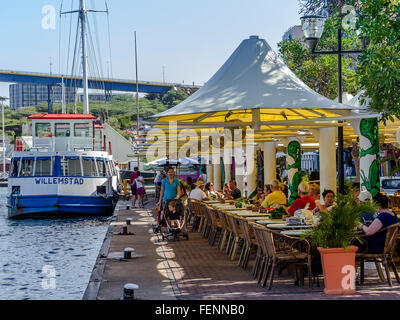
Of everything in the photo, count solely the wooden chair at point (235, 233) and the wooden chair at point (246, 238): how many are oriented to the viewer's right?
2

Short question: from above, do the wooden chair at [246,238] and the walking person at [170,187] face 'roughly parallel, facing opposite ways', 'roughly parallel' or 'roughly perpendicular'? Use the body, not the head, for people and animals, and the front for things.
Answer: roughly perpendicular

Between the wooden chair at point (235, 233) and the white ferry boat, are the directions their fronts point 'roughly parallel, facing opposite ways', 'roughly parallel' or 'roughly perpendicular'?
roughly perpendicular

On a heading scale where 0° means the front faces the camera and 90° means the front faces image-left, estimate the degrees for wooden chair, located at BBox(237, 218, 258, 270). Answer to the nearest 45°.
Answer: approximately 270°

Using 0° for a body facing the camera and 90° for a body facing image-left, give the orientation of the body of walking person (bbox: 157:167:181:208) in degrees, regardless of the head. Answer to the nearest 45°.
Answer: approximately 0°

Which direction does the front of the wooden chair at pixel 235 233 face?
to the viewer's right

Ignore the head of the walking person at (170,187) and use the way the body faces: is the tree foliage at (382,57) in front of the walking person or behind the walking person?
in front

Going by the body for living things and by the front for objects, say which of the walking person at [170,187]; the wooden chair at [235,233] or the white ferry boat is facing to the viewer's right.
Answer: the wooden chair
